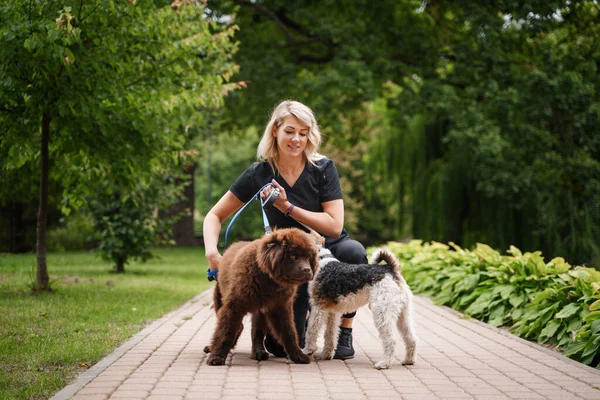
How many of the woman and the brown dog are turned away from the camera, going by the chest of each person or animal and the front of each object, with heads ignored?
0

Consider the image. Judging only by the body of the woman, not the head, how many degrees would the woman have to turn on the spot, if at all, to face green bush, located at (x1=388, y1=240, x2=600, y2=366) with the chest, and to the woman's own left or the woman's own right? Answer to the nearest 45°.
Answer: approximately 135° to the woman's own left

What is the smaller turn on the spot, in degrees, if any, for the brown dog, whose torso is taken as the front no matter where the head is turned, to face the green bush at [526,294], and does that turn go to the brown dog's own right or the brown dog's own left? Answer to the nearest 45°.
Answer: approximately 90° to the brown dog's own left

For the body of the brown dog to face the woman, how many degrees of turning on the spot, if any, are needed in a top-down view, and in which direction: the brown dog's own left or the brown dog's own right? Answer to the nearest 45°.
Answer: approximately 135° to the brown dog's own left

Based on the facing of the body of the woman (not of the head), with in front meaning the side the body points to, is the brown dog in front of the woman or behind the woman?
in front

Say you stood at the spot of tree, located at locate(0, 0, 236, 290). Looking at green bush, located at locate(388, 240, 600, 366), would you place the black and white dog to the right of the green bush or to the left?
right

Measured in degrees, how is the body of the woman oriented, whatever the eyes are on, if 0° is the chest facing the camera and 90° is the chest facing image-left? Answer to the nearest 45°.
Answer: approximately 0°

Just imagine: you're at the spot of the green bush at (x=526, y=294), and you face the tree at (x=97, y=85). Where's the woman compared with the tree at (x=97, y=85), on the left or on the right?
left

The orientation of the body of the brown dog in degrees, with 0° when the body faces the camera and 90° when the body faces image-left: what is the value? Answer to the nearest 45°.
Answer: approximately 315°

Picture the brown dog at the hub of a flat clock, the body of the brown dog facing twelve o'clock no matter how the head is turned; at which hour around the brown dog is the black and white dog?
The black and white dog is roughly at 10 o'clock from the brown dog.

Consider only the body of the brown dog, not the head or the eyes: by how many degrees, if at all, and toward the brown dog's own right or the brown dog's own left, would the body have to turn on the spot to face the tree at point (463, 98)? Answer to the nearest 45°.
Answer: approximately 135° to the brown dog's own left

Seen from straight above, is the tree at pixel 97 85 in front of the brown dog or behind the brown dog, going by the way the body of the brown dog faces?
behind
